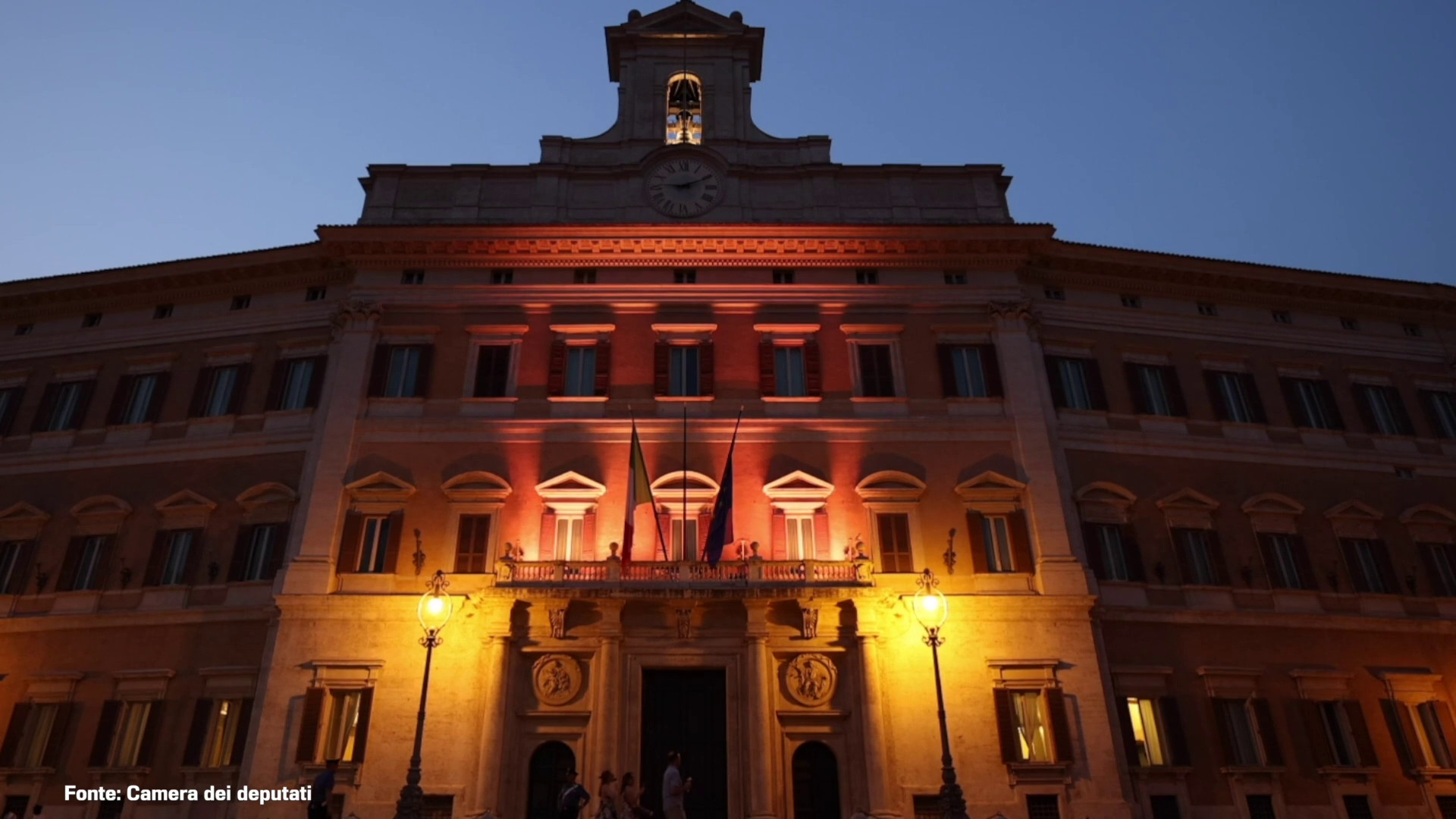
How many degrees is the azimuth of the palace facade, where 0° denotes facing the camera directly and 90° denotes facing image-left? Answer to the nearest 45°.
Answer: approximately 0°

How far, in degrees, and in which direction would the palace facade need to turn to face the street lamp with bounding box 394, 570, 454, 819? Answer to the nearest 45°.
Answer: approximately 45° to its right
